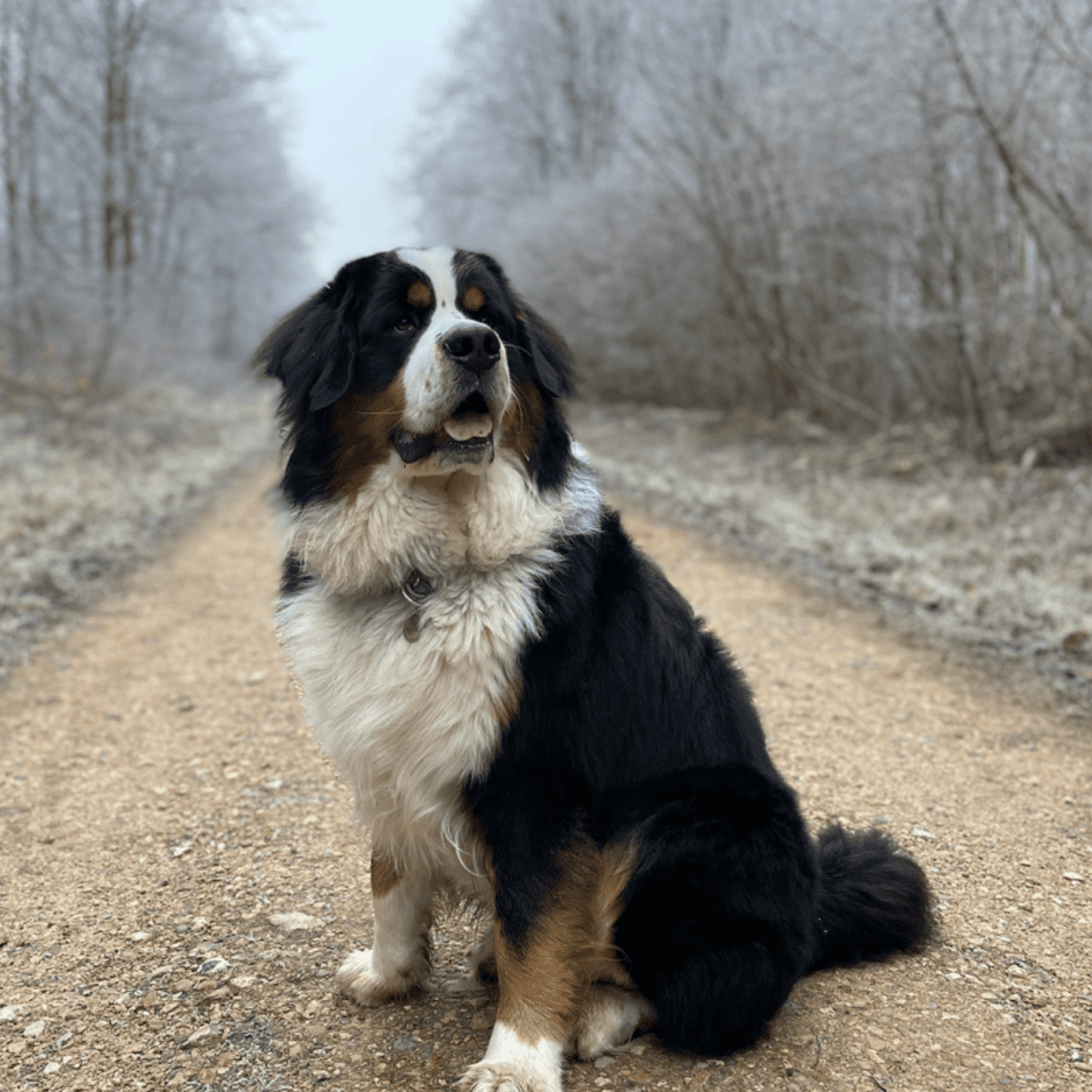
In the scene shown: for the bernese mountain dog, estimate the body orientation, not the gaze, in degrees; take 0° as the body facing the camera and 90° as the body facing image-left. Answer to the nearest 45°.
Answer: approximately 45°

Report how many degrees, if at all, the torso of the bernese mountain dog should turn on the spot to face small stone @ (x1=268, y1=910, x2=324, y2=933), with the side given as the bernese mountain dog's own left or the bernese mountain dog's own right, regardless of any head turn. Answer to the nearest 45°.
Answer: approximately 90° to the bernese mountain dog's own right

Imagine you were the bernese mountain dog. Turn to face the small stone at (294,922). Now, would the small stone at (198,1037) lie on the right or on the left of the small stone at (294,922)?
left

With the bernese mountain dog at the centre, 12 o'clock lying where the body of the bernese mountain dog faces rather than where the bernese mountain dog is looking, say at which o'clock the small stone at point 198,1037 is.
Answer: The small stone is roughly at 1 o'clock from the bernese mountain dog.
